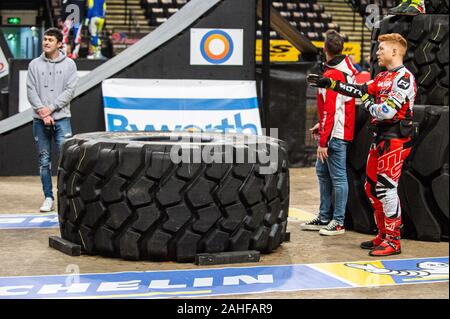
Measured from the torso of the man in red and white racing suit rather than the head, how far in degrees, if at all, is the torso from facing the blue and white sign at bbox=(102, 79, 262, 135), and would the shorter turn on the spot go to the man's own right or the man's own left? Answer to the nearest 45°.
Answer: approximately 45° to the man's own right

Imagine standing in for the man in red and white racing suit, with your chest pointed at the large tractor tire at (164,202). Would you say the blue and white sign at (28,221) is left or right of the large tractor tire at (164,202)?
right

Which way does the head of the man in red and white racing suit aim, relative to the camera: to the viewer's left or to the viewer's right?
to the viewer's left

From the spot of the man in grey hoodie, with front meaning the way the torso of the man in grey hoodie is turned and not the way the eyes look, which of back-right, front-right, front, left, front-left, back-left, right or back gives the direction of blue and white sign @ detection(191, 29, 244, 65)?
back-left
